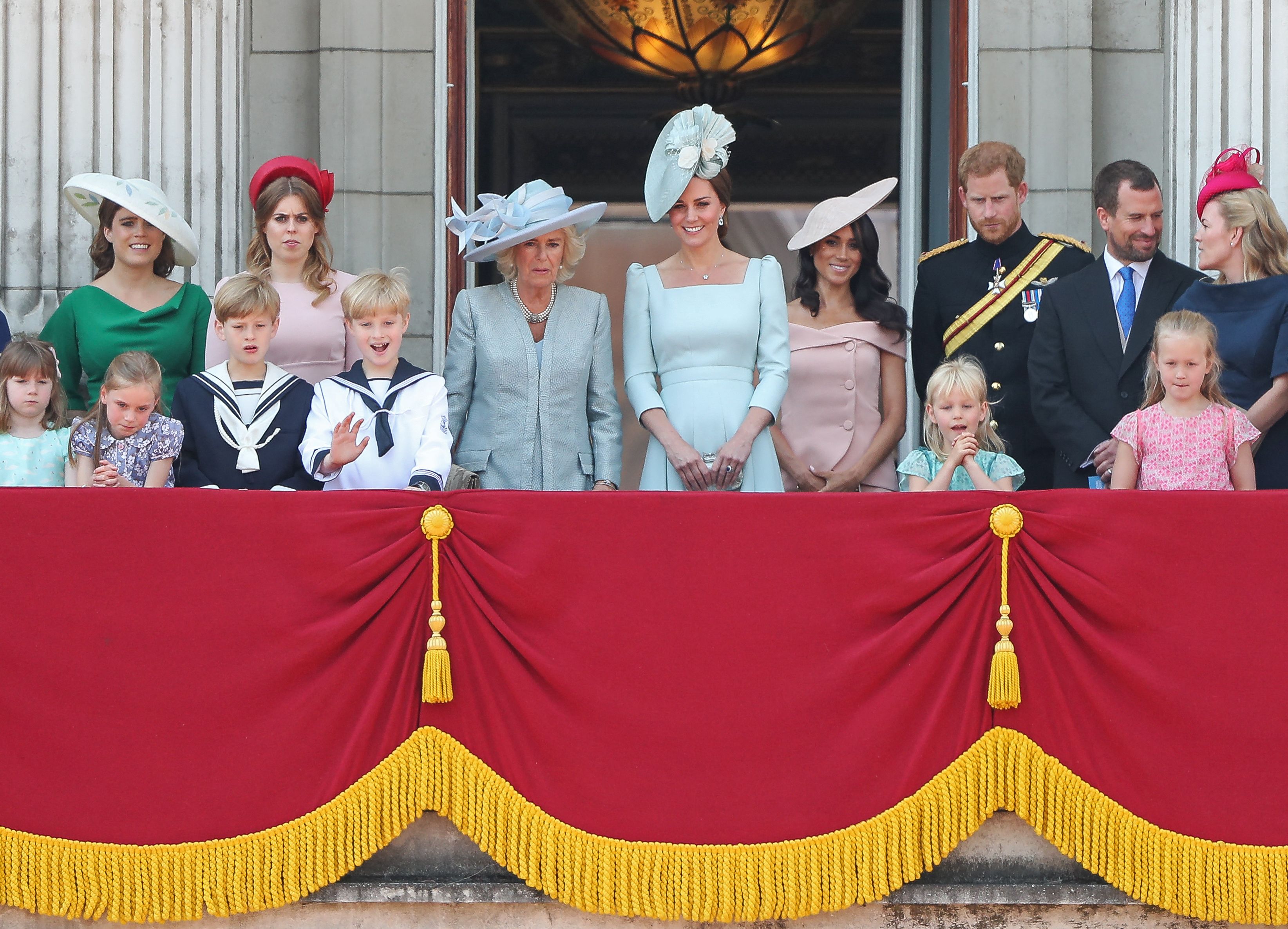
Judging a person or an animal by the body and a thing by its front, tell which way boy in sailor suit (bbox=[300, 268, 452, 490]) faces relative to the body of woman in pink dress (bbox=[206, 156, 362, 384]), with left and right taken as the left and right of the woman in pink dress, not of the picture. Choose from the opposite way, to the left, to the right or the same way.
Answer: the same way

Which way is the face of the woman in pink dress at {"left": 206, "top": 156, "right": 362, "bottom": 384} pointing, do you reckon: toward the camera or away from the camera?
toward the camera

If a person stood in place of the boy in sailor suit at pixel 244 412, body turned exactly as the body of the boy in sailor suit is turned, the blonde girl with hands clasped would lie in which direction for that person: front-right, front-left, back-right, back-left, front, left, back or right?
left

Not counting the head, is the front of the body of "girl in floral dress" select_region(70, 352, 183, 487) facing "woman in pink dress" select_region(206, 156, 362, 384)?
no

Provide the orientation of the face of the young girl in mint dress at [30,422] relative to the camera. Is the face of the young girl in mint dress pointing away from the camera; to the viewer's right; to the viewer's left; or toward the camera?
toward the camera

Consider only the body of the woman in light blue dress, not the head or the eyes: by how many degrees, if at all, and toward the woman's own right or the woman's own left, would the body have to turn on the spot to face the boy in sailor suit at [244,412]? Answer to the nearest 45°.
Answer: approximately 90° to the woman's own right

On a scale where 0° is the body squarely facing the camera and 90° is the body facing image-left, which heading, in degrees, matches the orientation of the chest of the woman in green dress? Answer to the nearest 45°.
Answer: approximately 0°

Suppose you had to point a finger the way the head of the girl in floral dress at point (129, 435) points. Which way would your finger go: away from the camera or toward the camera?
toward the camera

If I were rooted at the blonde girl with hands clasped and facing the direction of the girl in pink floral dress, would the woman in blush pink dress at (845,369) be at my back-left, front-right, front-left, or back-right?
back-left

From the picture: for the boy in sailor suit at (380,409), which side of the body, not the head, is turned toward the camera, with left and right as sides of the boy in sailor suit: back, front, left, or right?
front

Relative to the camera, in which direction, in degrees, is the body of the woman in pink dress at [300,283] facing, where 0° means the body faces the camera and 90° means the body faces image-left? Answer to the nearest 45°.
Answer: approximately 0°

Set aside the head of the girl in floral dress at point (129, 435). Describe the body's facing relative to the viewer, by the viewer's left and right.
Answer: facing the viewer

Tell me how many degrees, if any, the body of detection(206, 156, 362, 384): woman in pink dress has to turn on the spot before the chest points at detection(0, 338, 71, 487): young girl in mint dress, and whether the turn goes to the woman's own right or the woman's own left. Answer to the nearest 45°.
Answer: approximately 90° to the woman's own right

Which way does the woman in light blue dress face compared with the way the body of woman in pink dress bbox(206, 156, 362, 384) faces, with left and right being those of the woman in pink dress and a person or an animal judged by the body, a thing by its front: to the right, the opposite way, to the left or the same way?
the same way

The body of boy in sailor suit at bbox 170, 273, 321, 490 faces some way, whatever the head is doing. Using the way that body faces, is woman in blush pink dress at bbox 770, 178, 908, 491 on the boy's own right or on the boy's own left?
on the boy's own left

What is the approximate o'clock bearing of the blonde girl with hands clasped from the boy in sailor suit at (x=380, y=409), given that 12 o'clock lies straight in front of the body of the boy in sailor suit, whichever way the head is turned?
The blonde girl with hands clasped is roughly at 9 o'clock from the boy in sailor suit.

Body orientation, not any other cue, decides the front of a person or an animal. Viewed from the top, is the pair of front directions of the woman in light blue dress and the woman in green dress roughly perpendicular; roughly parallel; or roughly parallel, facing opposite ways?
roughly parallel

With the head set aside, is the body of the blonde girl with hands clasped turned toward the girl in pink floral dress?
no

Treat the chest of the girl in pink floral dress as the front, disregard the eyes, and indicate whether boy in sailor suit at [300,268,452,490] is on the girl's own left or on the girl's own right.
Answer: on the girl's own right

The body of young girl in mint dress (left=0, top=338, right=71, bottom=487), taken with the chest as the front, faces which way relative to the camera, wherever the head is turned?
toward the camera
